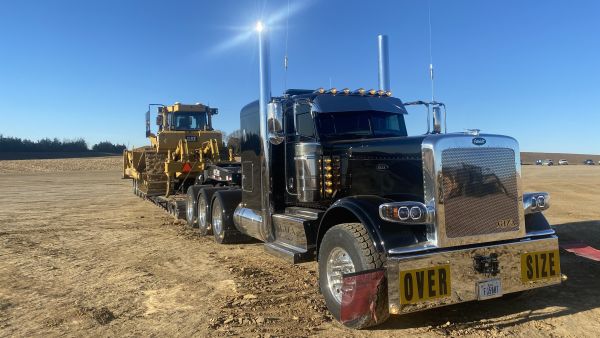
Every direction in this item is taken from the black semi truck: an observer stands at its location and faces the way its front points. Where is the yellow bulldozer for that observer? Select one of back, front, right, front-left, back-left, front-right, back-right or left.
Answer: back
